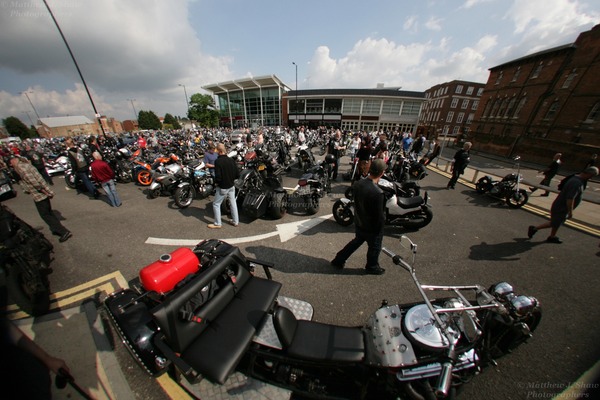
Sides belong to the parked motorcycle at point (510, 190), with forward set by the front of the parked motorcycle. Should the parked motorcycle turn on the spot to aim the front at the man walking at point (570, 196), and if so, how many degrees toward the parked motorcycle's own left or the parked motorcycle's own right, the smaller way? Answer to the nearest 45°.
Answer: approximately 45° to the parked motorcycle's own right

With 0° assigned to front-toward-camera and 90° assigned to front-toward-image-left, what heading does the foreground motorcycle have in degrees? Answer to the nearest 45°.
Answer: approximately 270°

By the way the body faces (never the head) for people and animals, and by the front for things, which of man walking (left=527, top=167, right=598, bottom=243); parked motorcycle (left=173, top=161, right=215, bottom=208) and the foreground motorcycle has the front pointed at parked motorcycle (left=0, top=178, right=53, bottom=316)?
parked motorcycle (left=173, top=161, right=215, bottom=208)

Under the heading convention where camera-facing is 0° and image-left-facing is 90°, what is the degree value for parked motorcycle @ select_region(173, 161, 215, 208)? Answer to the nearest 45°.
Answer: approximately 45°

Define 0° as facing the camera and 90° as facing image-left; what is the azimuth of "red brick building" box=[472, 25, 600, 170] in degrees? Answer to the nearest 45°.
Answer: approximately 45°

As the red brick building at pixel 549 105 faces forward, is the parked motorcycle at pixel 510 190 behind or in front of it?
in front

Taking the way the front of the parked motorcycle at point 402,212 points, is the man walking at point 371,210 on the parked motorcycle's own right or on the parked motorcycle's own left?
on the parked motorcycle's own left

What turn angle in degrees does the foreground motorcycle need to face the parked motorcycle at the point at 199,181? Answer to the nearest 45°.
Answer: approximately 135° to its left

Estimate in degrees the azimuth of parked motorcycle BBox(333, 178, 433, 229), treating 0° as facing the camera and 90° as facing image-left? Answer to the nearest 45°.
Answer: approximately 90°

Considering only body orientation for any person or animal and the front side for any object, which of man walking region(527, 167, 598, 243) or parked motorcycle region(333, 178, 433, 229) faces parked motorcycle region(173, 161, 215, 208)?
parked motorcycle region(333, 178, 433, 229)
